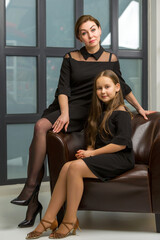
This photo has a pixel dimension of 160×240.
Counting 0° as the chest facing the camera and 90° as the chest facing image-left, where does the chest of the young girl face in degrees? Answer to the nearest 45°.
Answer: approximately 45°

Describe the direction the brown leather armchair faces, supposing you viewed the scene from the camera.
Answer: facing the viewer and to the left of the viewer
